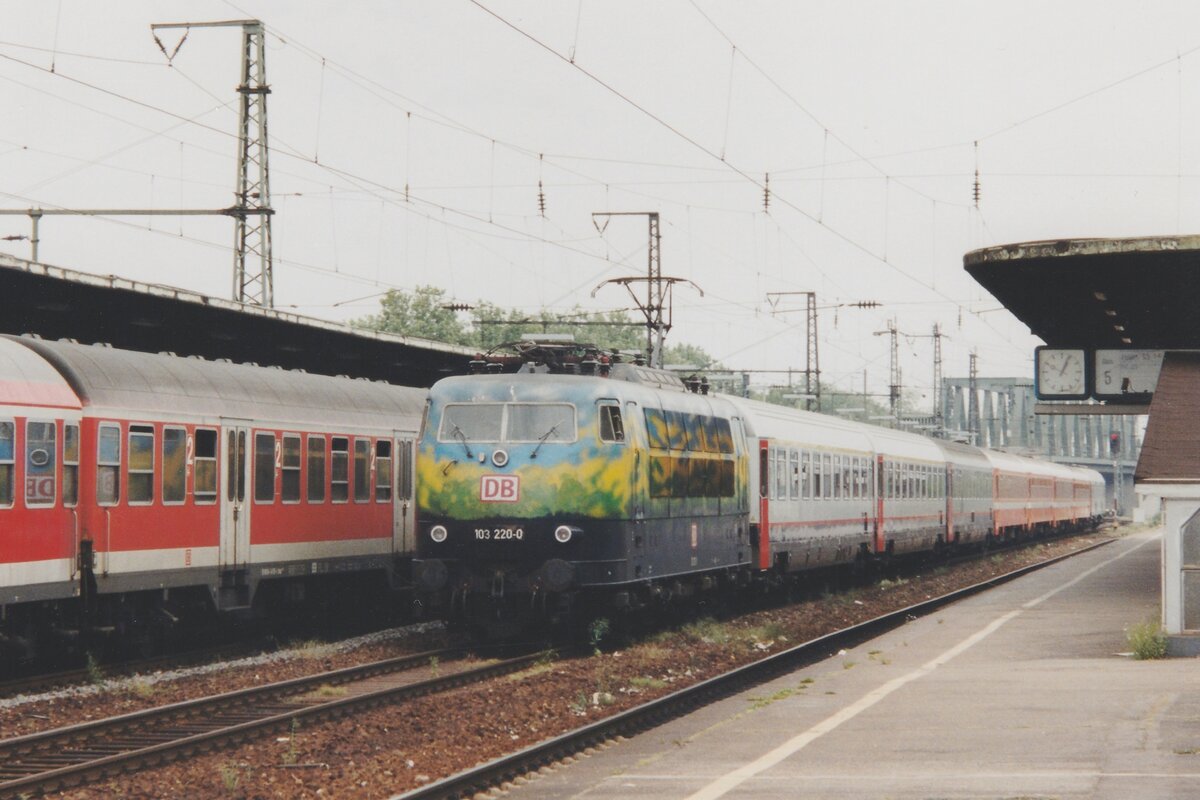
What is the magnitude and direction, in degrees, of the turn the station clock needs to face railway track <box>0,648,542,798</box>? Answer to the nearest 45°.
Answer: approximately 45° to its right

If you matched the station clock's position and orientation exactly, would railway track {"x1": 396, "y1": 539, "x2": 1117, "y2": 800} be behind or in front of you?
in front

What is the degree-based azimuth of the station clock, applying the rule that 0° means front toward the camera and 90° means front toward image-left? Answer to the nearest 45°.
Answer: approximately 0°

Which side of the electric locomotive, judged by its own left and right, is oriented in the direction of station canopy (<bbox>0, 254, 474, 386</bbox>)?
right

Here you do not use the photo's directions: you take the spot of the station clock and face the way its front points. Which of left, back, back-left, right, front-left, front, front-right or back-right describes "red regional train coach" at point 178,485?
front-right

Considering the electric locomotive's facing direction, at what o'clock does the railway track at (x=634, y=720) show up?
The railway track is roughly at 10 o'clock from the electric locomotive.

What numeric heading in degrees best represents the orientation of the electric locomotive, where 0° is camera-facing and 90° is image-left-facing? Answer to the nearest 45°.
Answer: approximately 45°
